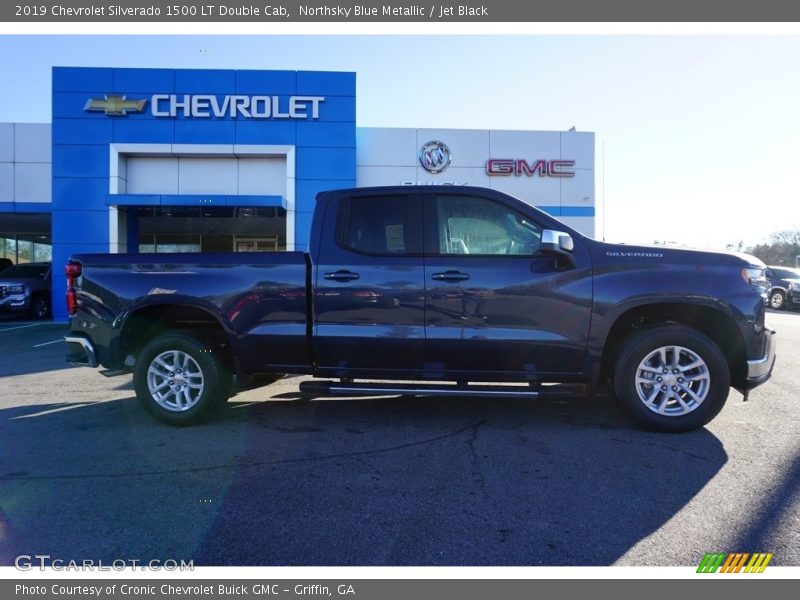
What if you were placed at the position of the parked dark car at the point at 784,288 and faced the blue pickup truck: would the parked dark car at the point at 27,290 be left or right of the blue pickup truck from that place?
right

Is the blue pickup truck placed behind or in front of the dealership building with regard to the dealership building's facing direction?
in front

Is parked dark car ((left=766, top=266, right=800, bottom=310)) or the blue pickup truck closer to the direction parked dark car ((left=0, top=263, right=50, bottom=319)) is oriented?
the blue pickup truck

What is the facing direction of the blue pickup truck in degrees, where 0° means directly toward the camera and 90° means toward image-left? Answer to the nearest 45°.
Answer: approximately 270°

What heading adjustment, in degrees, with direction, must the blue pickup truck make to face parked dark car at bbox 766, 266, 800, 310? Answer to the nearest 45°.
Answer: approximately 45° to its left

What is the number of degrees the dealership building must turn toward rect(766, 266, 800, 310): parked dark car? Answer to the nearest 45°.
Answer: approximately 90° to its left

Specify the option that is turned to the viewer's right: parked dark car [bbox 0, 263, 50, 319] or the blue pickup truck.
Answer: the blue pickup truck

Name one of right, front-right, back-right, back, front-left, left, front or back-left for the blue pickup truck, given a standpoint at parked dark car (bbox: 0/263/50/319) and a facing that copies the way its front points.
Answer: front-left

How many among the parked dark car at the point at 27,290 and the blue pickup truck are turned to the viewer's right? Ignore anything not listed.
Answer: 1

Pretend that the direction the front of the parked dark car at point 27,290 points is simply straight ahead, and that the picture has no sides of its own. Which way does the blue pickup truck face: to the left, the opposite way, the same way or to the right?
to the left

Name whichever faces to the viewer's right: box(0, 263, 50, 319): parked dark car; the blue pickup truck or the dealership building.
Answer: the blue pickup truck
